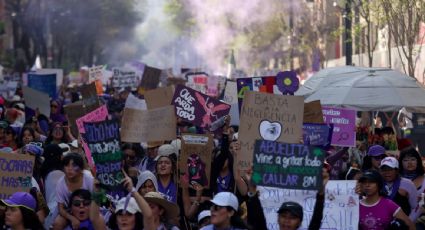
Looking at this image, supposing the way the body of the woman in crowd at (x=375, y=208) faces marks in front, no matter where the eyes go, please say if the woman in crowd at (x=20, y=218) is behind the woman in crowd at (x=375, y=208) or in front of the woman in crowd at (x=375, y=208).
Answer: in front

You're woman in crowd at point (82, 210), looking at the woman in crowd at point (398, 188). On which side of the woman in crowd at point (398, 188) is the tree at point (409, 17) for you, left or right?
left

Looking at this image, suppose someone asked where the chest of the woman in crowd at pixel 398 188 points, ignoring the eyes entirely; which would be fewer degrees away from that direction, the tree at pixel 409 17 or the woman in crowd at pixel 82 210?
the woman in crowd

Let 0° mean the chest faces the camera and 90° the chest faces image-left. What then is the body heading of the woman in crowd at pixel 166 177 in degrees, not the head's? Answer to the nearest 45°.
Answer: approximately 0°

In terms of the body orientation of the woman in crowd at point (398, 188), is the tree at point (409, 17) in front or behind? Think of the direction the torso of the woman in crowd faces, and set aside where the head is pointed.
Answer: behind

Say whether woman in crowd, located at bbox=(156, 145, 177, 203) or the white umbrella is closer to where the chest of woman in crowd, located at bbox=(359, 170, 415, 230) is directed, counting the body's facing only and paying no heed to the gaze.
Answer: the woman in crowd

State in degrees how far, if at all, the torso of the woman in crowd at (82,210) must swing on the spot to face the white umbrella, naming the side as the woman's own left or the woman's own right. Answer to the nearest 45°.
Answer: approximately 135° to the woman's own left
